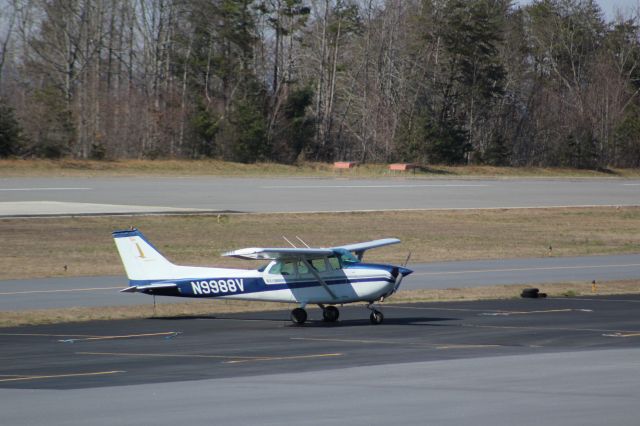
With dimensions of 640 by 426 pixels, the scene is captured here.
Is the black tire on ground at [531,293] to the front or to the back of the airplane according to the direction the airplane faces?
to the front

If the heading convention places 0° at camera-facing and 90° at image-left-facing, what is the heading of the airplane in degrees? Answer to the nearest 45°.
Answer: approximately 270°
